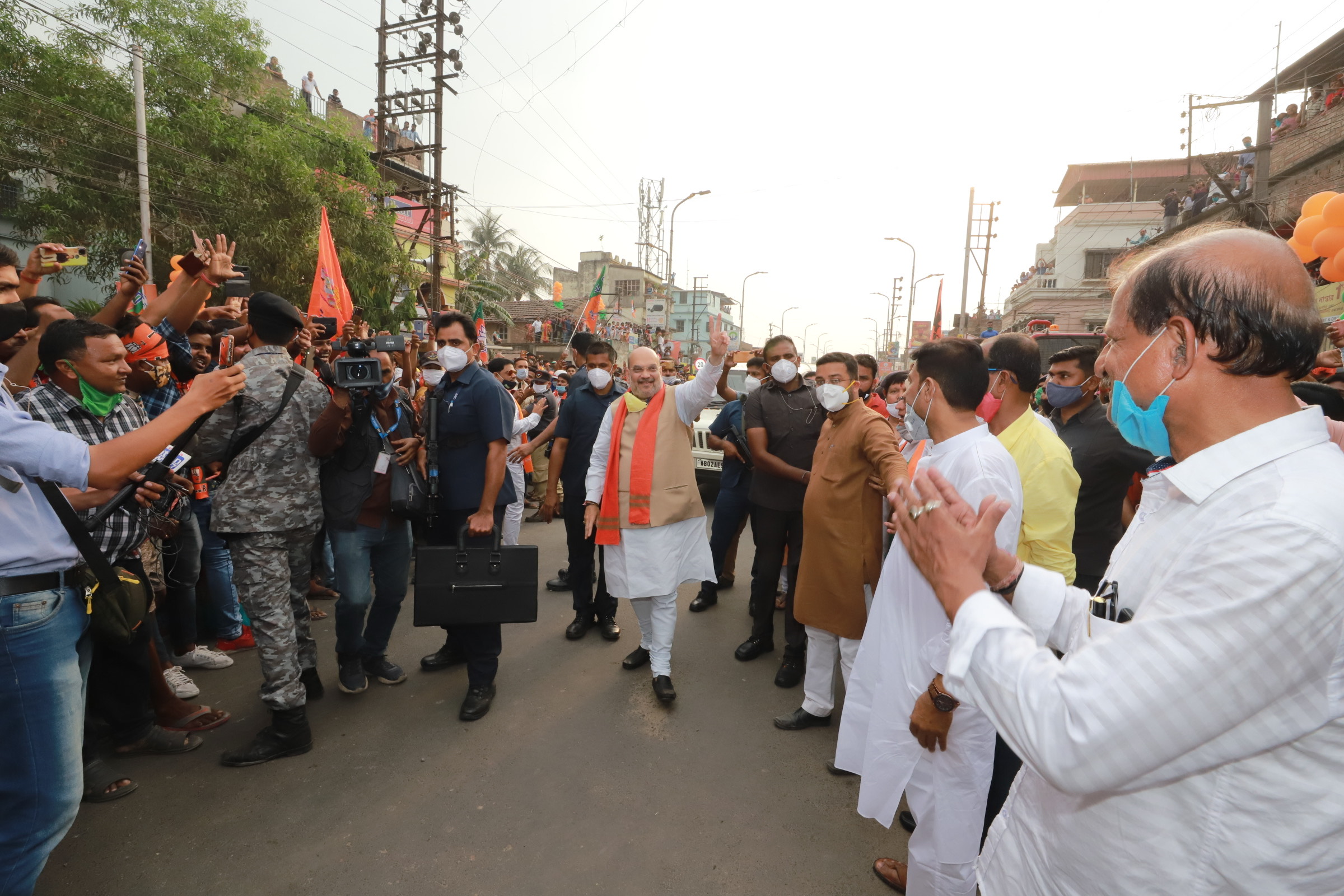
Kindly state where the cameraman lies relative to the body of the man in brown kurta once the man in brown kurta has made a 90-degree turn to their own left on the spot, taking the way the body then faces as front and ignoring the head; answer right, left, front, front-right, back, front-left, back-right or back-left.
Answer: back-right

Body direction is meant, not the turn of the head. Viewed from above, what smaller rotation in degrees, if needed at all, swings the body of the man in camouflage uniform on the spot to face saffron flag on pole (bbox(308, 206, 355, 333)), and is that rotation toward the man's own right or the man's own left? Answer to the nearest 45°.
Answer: approximately 45° to the man's own right

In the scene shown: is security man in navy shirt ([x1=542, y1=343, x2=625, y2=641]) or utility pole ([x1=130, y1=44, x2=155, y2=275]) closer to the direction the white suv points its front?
the security man in navy shirt

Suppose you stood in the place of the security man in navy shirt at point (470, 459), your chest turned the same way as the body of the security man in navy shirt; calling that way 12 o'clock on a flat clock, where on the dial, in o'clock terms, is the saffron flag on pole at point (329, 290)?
The saffron flag on pole is roughly at 4 o'clock from the security man in navy shirt.

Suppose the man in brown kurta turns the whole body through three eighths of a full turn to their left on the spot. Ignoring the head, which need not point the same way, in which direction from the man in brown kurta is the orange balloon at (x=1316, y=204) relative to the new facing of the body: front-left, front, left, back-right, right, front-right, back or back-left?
front-left

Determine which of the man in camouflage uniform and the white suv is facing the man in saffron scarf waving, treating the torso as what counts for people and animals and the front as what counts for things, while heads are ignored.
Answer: the white suv

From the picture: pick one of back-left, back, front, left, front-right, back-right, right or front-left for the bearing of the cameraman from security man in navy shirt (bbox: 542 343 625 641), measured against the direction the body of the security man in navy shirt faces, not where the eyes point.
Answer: front-right

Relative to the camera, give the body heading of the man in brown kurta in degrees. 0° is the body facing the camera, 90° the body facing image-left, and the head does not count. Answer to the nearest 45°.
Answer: approximately 45°

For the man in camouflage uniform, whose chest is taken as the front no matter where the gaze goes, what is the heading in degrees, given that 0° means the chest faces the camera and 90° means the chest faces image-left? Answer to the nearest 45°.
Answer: approximately 135°

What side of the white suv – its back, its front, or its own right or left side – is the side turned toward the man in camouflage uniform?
front

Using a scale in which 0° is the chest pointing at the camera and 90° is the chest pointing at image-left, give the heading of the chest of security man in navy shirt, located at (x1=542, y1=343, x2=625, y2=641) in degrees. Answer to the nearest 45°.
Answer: approximately 0°

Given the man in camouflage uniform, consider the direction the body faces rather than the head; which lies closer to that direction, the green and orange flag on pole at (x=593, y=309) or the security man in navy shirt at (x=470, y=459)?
the green and orange flag on pole

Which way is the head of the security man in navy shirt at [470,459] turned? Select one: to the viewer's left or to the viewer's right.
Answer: to the viewer's left
